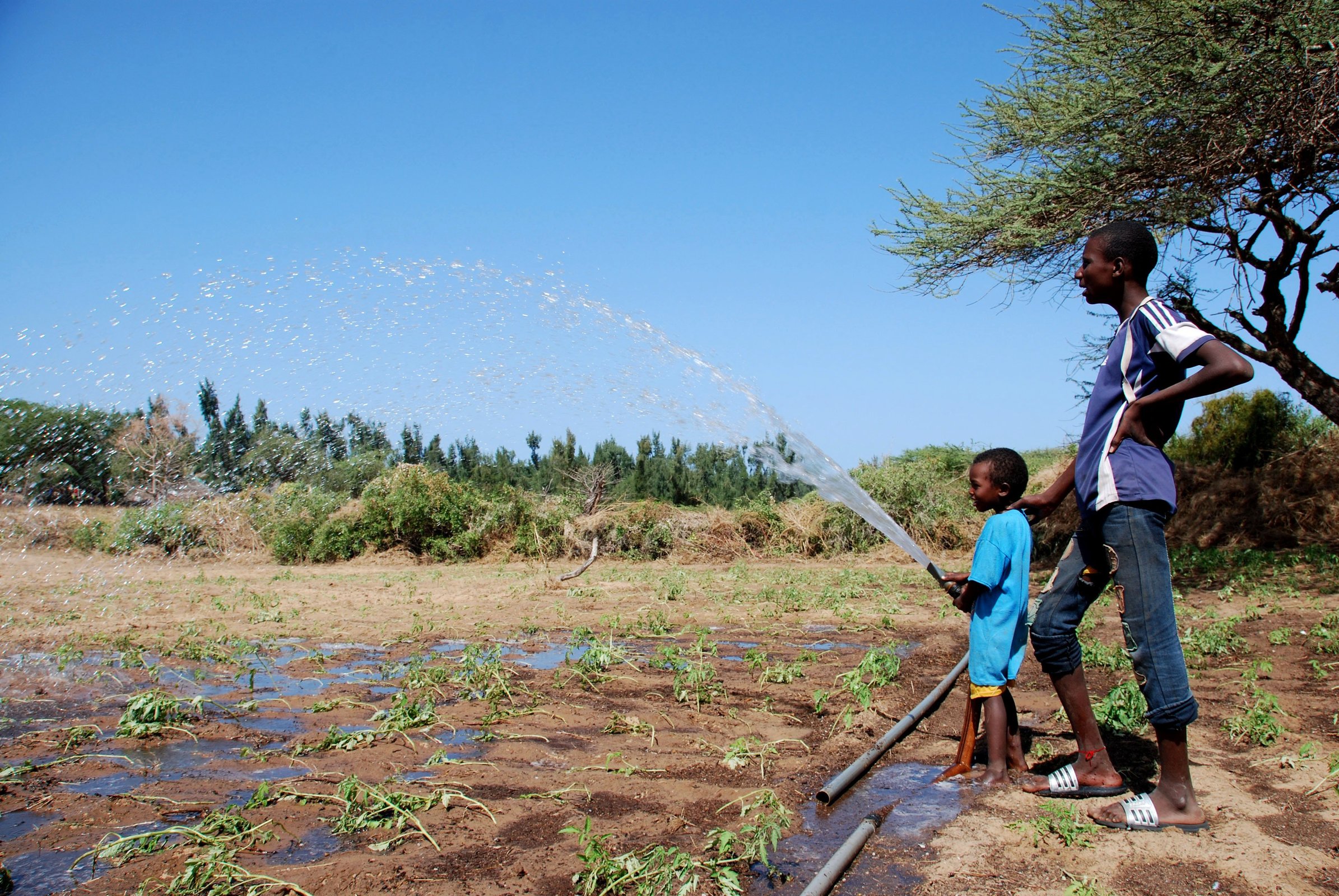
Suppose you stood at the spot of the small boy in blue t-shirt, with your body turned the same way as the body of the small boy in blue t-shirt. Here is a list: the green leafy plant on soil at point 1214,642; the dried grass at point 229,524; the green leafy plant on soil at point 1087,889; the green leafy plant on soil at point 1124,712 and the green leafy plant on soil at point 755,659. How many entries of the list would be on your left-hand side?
1

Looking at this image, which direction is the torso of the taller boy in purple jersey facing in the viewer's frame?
to the viewer's left

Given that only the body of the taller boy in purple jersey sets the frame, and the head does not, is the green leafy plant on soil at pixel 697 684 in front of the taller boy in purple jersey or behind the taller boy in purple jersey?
in front

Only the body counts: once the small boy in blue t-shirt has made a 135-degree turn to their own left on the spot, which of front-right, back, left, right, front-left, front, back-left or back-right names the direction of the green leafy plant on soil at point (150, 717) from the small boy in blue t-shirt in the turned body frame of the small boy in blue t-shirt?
back-right

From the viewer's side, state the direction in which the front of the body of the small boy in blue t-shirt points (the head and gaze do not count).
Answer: to the viewer's left

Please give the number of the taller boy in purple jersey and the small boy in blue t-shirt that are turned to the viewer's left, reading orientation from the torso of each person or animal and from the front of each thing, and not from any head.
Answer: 2

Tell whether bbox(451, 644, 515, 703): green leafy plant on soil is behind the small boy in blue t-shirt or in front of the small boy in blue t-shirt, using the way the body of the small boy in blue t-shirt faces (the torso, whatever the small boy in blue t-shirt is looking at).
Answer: in front

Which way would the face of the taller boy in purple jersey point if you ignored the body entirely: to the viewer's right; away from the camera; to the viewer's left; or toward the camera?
to the viewer's left

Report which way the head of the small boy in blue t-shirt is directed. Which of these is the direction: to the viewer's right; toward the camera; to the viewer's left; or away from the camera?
to the viewer's left

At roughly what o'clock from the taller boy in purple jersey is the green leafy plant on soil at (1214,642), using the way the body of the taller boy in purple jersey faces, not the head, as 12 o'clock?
The green leafy plant on soil is roughly at 3 o'clock from the taller boy in purple jersey.

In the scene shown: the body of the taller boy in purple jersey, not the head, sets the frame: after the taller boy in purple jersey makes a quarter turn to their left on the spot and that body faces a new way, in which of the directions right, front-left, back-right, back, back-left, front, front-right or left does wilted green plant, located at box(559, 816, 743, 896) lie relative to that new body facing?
front-right

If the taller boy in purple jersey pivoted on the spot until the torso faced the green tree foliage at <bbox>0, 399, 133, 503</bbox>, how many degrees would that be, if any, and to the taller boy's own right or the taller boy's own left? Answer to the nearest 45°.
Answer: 0° — they already face it

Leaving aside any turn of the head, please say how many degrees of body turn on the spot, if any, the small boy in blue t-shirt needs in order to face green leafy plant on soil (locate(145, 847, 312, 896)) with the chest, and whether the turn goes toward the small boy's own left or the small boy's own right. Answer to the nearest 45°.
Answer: approximately 45° to the small boy's own left

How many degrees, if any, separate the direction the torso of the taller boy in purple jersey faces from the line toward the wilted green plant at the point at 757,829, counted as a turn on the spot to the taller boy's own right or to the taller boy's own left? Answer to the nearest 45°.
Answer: approximately 45° to the taller boy's own left
